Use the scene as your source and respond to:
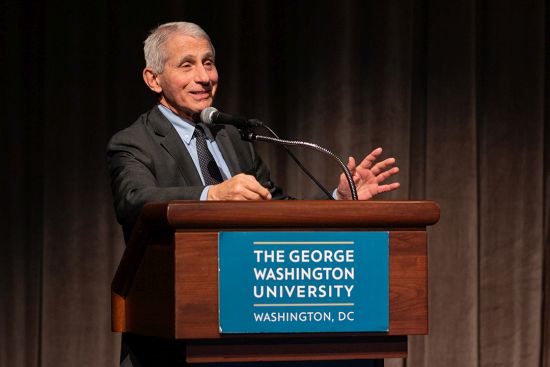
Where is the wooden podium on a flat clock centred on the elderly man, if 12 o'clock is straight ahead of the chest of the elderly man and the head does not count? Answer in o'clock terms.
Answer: The wooden podium is roughly at 1 o'clock from the elderly man.

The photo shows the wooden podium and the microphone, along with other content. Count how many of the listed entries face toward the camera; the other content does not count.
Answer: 1

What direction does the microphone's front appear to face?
to the viewer's left

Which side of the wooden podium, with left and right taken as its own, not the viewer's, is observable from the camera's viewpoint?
front

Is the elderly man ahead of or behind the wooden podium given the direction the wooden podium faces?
behind

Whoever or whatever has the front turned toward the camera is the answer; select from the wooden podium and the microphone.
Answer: the wooden podium

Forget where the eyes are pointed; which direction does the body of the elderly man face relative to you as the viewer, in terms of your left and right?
facing the viewer and to the right of the viewer

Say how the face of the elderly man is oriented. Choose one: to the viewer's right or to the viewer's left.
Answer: to the viewer's right
